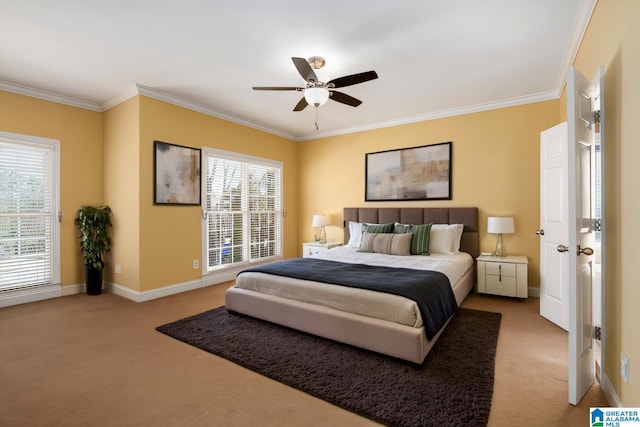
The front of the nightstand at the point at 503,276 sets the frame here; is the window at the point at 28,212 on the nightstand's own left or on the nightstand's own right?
on the nightstand's own right

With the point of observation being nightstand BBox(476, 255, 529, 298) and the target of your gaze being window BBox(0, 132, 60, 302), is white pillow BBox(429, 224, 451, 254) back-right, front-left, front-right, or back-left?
front-right

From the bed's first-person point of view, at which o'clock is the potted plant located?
The potted plant is roughly at 2 o'clock from the bed.

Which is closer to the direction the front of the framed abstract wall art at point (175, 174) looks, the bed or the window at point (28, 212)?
the bed

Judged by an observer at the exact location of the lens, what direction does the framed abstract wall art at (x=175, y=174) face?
facing the viewer and to the right of the viewer

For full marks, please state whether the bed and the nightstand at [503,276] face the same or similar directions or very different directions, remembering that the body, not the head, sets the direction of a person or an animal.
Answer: same or similar directions

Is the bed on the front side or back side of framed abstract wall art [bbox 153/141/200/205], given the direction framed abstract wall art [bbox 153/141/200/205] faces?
on the front side

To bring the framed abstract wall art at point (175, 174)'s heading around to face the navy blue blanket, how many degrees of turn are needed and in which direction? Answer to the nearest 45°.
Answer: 0° — it already faces it

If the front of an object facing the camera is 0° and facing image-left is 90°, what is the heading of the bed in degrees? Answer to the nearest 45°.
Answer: approximately 45°

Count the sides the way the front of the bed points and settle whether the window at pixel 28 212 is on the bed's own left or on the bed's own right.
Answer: on the bed's own right

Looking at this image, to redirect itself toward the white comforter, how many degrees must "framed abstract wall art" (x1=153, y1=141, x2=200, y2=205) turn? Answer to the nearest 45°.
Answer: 0° — it already faces it

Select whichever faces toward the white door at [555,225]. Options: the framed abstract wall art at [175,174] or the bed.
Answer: the framed abstract wall art

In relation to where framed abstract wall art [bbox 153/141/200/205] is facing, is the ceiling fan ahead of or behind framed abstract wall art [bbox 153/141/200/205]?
ahead

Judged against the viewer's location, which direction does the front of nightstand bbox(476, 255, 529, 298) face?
facing the viewer

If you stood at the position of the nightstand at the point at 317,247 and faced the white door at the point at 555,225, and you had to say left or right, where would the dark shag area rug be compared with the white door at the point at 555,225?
right

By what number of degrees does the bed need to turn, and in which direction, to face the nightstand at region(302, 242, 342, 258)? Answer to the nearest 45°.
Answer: approximately 135° to its right

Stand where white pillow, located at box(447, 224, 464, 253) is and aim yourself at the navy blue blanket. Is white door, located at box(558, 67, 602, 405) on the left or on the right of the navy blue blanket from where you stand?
left

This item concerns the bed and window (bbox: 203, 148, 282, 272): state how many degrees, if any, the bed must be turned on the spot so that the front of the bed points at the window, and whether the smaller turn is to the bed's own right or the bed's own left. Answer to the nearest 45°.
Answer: approximately 90° to the bed's own right

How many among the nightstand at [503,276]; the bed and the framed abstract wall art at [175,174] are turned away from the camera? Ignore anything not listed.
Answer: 0
